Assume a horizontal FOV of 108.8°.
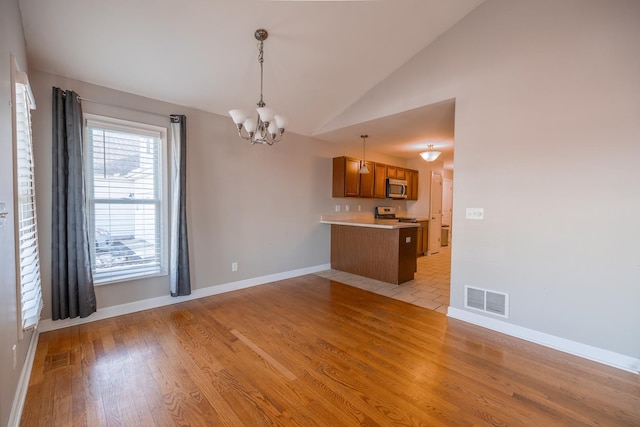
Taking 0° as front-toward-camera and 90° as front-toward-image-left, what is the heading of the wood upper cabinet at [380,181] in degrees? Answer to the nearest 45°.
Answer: approximately 315°

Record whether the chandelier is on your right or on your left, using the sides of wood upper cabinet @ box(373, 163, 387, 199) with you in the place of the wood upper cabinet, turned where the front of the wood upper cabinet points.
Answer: on your right

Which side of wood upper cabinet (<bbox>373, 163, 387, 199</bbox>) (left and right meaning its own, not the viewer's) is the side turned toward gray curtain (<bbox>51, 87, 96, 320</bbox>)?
right

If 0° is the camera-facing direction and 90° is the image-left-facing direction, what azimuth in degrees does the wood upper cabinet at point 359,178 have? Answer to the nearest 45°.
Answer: approximately 315°

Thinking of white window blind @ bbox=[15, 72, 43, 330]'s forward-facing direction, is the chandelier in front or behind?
in front

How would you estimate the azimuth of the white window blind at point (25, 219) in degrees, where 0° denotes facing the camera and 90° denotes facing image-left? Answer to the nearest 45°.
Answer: approximately 270°

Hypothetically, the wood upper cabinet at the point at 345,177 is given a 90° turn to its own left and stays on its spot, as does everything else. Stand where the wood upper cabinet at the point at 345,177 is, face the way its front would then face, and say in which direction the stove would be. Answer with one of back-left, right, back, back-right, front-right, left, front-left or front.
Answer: front

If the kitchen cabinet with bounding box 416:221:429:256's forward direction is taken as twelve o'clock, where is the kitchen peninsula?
The kitchen peninsula is roughly at 2 o'clock from the kitchen cabinet.

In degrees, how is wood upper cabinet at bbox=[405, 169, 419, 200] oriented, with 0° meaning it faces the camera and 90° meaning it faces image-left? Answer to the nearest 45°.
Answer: approximately 315°

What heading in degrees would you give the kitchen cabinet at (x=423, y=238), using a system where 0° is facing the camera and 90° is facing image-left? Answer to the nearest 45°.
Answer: approximately 315°
